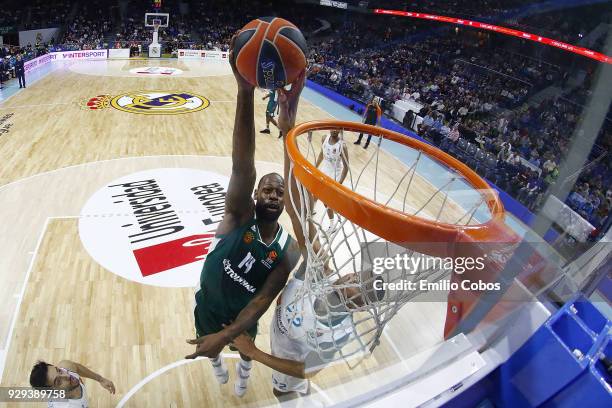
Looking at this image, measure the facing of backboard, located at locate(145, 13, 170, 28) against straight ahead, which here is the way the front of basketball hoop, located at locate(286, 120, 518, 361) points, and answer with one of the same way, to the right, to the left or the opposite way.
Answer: the opposite way

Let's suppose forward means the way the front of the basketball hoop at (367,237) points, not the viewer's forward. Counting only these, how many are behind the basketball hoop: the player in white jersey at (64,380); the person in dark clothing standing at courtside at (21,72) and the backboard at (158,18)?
0

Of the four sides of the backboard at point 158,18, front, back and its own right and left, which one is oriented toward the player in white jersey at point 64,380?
front

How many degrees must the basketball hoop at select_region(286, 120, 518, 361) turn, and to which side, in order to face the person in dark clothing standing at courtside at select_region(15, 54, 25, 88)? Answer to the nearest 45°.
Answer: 0° — it already faces them

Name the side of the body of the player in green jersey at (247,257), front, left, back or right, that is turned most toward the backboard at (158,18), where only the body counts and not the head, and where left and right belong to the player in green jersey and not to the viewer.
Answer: back

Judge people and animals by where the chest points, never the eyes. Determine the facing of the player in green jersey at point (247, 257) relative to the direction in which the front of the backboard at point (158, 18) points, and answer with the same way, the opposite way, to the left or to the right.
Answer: the same way

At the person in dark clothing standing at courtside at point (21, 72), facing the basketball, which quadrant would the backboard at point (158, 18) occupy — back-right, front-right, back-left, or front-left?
back-left

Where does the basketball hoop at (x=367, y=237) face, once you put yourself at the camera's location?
facing away from the viewer and to the left of the viewer

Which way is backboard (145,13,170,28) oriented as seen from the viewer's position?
toward the camera

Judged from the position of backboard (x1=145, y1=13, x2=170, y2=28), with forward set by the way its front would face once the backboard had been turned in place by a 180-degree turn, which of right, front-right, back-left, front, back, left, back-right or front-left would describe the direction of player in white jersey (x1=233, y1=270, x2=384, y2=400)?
back

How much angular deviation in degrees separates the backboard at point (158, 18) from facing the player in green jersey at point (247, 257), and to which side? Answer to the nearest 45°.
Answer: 0° — it already faces them

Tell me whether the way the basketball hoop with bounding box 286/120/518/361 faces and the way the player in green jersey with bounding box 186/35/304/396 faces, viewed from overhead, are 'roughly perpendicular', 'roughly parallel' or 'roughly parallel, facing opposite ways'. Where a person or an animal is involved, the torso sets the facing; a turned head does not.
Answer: roughly parallel, facing opposite ways

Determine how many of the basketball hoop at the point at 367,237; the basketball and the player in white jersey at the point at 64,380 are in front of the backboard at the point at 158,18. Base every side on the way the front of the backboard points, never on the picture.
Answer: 3

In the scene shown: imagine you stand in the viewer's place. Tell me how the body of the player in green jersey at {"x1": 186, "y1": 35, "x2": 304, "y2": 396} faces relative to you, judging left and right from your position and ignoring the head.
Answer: facing the viewer

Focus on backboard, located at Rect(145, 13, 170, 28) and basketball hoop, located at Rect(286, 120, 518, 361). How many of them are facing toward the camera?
1

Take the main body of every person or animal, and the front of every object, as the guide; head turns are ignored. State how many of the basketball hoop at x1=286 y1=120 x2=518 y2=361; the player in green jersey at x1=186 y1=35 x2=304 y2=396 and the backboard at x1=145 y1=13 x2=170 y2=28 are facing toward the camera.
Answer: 2
